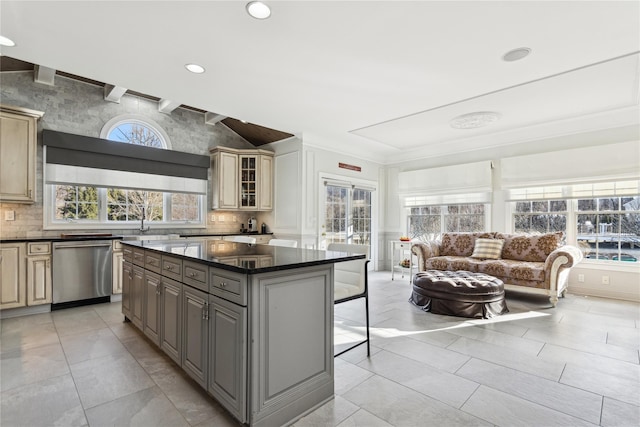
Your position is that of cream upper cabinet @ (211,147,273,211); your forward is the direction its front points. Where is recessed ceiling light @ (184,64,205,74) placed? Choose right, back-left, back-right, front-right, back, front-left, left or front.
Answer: front

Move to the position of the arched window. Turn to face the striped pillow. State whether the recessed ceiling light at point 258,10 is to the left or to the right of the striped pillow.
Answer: right

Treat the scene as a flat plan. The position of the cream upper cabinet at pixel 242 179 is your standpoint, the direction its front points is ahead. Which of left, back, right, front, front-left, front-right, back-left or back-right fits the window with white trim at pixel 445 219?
left

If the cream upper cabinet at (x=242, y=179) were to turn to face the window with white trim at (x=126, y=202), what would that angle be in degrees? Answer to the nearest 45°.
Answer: approximately 90° to its right

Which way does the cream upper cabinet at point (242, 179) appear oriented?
toward the camera

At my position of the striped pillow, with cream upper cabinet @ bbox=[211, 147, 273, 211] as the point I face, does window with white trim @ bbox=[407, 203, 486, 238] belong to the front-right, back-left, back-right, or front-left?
front-right

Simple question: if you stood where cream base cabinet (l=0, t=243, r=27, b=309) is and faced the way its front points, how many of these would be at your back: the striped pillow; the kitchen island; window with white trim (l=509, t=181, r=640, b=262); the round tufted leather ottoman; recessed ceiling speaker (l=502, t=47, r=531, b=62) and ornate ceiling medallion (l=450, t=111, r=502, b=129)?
0

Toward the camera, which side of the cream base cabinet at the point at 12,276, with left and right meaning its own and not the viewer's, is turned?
front

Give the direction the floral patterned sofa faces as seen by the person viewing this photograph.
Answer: facing the viewer and to the left of the viewer

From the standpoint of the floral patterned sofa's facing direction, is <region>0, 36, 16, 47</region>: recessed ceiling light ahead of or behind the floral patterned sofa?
ahead

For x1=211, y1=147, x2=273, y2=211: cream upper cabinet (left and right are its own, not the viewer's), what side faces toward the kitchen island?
front

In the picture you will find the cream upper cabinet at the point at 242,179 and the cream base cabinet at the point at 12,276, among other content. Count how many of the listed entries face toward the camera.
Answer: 2

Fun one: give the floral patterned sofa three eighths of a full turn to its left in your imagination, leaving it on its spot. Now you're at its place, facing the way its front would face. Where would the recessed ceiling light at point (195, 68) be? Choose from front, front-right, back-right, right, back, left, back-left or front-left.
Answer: back-right
